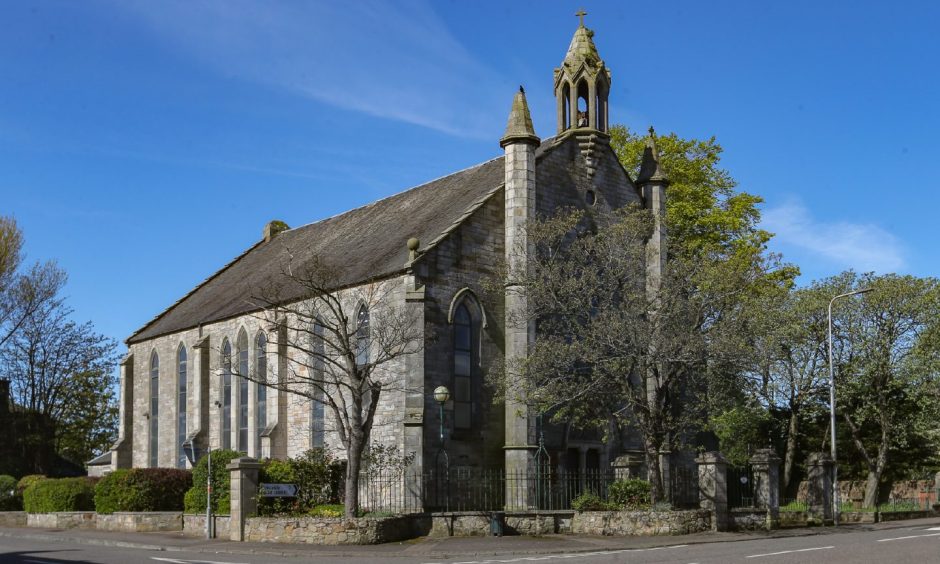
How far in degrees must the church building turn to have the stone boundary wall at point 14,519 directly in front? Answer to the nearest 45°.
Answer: approximately 135° to its right

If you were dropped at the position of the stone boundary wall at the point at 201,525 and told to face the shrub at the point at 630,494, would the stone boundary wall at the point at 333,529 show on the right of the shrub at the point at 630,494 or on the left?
right

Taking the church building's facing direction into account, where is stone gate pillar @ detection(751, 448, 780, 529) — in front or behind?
in front

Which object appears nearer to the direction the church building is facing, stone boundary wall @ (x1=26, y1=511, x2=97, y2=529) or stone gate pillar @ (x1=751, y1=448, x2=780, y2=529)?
the stone gate pillar

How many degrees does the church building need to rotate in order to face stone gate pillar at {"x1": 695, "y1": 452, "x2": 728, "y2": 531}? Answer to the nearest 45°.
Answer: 0° — it already faces it

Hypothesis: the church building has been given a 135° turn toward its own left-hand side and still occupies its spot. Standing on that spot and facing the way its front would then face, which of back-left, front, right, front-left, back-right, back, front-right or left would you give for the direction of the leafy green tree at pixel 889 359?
right

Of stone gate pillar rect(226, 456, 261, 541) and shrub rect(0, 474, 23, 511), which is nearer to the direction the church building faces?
the stone gate pillar

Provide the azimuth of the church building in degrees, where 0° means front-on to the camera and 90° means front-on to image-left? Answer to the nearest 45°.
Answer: approximately 315°

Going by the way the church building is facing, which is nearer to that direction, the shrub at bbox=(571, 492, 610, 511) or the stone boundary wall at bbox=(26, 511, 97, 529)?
the shrub

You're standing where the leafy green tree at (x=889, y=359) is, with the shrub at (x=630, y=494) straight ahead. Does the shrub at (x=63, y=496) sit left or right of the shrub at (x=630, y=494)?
right

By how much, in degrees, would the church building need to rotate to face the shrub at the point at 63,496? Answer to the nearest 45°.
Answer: approximately 135° to its right

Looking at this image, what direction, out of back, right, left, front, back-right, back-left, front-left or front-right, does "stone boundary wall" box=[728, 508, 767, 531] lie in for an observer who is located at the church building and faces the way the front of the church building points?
front
